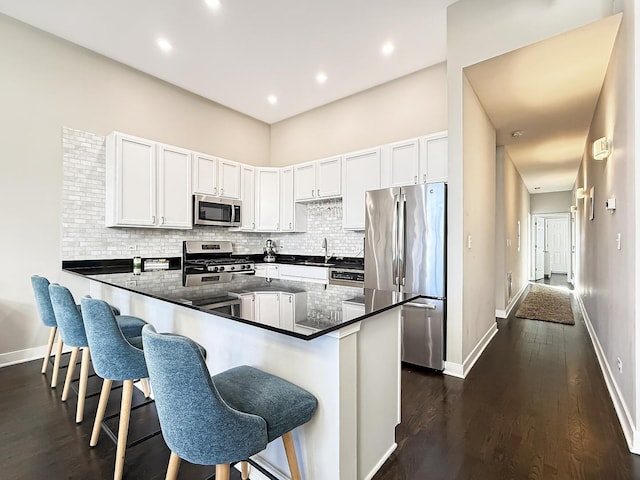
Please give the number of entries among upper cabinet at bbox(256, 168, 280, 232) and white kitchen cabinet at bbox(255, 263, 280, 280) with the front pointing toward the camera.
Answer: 2

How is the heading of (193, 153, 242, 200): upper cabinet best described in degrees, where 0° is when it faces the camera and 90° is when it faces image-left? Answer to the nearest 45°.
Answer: approximately 315°

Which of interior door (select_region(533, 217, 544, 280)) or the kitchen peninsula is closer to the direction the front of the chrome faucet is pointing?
the kitchen peninsula

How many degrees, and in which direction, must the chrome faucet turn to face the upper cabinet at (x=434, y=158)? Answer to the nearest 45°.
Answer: approximately 90° to its left

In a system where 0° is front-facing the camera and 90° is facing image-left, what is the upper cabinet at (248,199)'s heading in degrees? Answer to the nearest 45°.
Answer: approximately 315°

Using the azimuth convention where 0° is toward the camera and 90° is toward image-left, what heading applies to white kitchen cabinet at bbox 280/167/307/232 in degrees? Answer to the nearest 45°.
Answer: approximately 45°

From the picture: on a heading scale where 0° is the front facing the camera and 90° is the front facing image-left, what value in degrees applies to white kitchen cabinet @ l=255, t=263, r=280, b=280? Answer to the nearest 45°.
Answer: approximately 0°

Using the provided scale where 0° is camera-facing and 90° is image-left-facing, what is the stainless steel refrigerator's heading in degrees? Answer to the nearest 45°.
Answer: approximately 45°

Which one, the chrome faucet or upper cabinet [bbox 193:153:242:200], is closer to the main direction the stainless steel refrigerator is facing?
the upper cabinet

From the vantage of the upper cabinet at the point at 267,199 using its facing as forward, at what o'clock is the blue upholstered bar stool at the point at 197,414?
The blue upholstered bar stool is roughly at 12 o'clock from the upper cabinet.

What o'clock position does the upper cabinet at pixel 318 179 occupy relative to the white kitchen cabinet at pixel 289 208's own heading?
The upper cabinet is roughly at 9 o'clock from the white kitchen cabinet.
